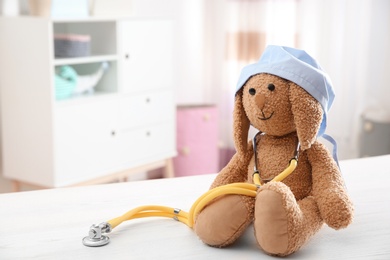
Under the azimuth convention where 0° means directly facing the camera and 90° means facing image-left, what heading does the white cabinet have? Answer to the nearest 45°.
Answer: approximately 315°
